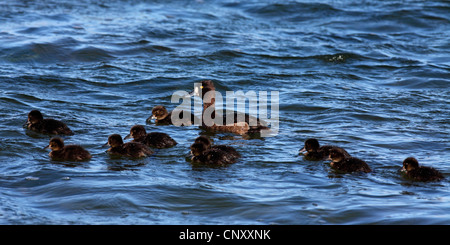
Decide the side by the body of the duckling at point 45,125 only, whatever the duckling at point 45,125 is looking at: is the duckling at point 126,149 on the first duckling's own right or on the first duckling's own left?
on the first duckling's own left

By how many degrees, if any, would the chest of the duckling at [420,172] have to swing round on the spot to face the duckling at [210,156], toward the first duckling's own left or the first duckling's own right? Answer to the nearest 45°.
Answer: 0° — it already faces it

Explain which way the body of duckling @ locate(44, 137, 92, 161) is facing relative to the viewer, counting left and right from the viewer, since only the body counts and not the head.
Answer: facing to the left of the viewer

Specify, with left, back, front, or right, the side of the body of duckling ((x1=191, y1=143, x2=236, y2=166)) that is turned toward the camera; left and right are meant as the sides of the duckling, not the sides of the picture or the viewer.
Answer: left

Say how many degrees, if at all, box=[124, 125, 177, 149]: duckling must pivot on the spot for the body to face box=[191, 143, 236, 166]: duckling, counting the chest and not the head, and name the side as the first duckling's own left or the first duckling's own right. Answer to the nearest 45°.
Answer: approximately 135° to the first duckling's own left

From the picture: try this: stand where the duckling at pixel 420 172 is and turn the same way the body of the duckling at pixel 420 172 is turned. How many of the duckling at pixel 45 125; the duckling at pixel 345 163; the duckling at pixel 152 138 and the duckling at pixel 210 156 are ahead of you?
4

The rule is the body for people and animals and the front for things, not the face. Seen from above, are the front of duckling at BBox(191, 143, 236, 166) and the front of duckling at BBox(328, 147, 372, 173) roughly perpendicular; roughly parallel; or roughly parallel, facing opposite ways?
roughly parallel

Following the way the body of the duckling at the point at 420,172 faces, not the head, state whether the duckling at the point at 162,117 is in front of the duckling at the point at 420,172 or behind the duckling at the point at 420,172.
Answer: in front

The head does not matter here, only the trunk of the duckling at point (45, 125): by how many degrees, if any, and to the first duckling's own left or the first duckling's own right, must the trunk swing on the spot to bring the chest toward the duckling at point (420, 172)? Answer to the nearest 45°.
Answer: approximately 135° to the first duckling's own left

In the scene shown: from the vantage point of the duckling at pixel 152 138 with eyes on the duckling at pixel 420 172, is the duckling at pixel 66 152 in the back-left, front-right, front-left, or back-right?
back-right

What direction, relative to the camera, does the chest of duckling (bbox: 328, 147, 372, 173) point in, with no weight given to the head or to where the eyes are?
to the viewer's left

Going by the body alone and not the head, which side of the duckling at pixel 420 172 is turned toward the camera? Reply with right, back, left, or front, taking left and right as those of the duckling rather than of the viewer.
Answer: left

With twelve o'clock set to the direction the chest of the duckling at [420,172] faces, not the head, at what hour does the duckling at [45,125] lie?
the duckling at [45,125] is roughly at 12 o'clock from the duckling at [420,172].

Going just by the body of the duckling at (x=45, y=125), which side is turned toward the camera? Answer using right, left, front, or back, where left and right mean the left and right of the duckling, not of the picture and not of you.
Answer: left

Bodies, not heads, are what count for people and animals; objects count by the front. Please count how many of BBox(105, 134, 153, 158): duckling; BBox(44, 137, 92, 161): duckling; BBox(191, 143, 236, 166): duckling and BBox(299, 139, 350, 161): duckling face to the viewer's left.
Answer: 4

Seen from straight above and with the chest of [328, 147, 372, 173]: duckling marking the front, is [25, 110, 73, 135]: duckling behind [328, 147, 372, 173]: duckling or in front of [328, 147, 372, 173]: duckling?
in front

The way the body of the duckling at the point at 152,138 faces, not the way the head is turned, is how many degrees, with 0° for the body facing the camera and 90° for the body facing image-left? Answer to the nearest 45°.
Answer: approximately 90°

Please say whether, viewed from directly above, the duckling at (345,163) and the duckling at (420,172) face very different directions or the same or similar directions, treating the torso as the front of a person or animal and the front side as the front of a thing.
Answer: same or similar directions

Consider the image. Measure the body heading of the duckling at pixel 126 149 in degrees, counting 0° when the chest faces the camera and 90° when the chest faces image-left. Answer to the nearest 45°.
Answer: approximately 90°

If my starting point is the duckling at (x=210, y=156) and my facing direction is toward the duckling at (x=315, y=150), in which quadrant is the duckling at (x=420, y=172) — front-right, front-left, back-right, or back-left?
front-right
